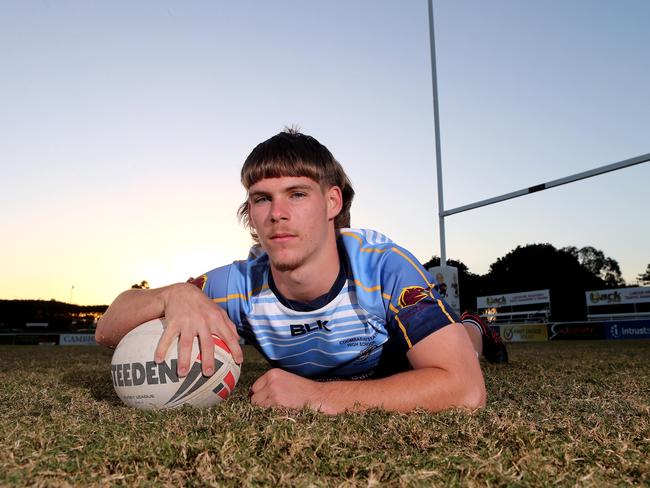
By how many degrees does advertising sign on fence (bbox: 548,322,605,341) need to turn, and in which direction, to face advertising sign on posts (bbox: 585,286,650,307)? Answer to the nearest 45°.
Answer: approximately 180°

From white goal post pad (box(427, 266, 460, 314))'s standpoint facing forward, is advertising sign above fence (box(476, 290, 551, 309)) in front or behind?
behind

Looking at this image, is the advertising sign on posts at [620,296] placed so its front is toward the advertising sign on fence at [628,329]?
yes

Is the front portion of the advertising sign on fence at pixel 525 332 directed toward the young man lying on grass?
yes

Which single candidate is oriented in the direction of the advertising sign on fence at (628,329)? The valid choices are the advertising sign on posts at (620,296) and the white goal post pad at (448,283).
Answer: the advertising sign on posts at (620,296)

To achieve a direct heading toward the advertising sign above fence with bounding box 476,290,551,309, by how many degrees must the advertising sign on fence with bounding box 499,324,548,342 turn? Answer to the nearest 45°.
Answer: approximately 180°

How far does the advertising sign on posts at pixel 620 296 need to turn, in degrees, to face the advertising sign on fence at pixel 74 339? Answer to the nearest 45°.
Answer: approximately 45° to its right

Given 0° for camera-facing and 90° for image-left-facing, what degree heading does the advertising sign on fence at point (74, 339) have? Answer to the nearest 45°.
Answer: approximately 0°
